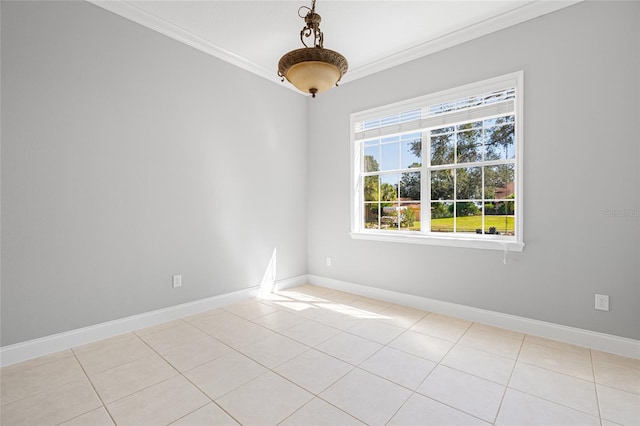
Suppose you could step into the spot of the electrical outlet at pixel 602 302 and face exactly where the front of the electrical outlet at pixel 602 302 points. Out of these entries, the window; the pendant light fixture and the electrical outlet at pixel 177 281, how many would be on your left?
0

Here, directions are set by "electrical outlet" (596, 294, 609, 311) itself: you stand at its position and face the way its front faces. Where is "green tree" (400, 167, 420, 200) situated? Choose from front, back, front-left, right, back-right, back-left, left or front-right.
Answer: right

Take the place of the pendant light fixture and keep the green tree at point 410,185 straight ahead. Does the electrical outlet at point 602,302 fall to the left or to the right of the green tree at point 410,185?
right

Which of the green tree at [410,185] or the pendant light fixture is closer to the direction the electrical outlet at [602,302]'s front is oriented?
the pendant light fixture

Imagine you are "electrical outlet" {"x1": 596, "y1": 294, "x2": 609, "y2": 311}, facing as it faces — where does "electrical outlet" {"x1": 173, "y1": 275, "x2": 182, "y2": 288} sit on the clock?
"electrical outlet" {"x1": 173, "y1": 275, "x2": 182, "y2": 288} is roughly at 2 o'clock from "electrical outlet" {"x1": 596, "y1": 294, "x2": 609, "y2": 311}.

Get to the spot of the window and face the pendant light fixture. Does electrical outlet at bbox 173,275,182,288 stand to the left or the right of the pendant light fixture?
right

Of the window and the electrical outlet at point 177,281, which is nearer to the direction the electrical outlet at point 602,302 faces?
the electrical outlet

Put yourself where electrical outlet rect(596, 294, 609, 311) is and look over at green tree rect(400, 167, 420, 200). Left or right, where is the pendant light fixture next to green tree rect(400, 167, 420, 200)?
left

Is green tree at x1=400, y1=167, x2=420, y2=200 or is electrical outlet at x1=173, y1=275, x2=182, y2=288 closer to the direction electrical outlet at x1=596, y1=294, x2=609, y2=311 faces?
the electrical outlet

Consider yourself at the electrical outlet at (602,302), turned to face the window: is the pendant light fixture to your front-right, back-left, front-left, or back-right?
front-left

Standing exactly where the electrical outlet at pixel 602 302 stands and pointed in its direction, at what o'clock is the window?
The window is roughly at 3 o'clock from the electrical outlet.

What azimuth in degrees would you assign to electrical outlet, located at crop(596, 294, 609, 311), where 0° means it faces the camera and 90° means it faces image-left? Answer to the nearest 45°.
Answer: approximately 0°

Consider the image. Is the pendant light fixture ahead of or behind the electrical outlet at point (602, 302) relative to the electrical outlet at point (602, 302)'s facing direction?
ahead

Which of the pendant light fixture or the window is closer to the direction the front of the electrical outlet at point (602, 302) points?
the pendant light fixture

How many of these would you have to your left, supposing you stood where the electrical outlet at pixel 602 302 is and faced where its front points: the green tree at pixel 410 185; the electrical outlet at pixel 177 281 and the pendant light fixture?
0
